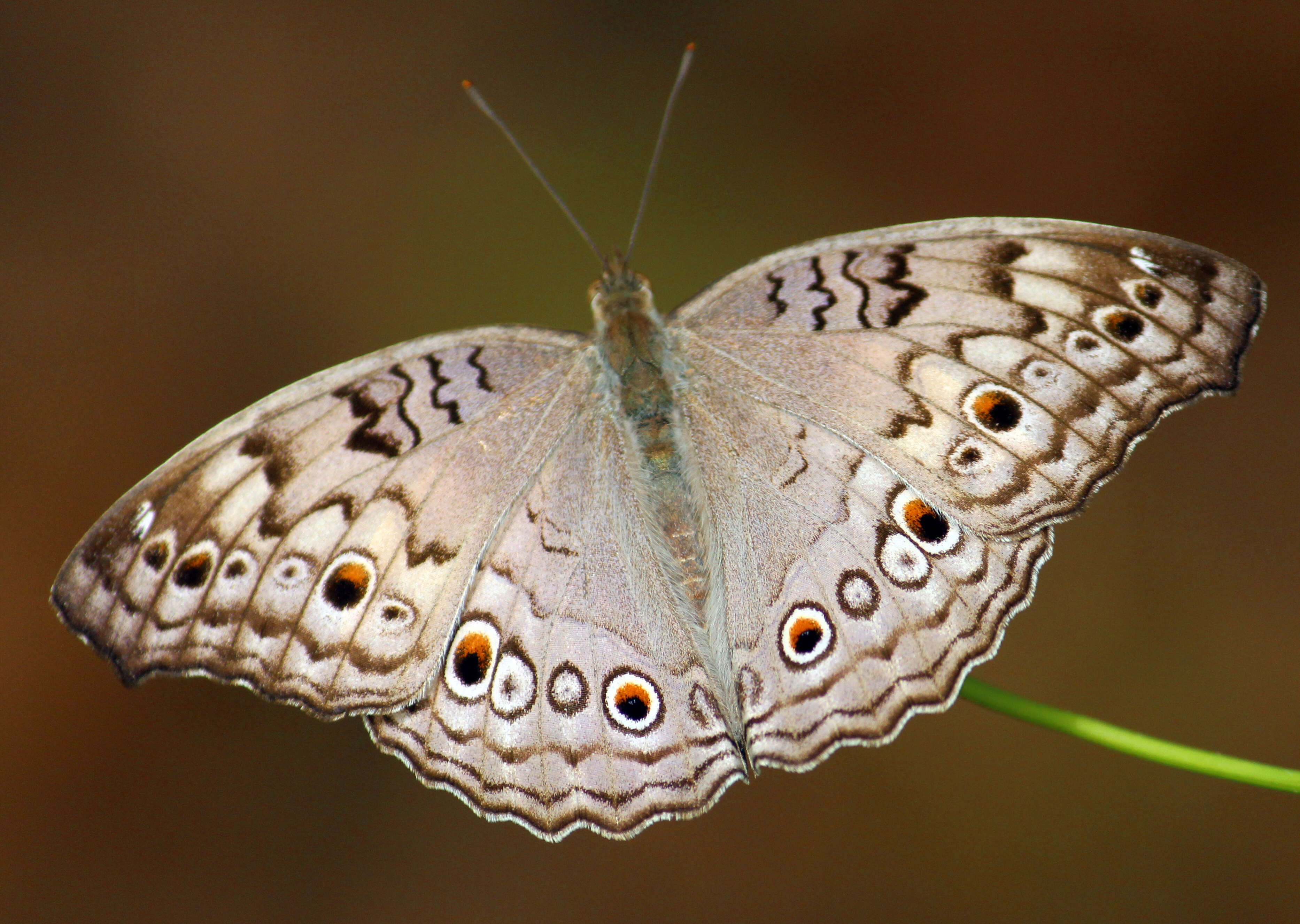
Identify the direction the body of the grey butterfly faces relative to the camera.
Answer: away from the camera
